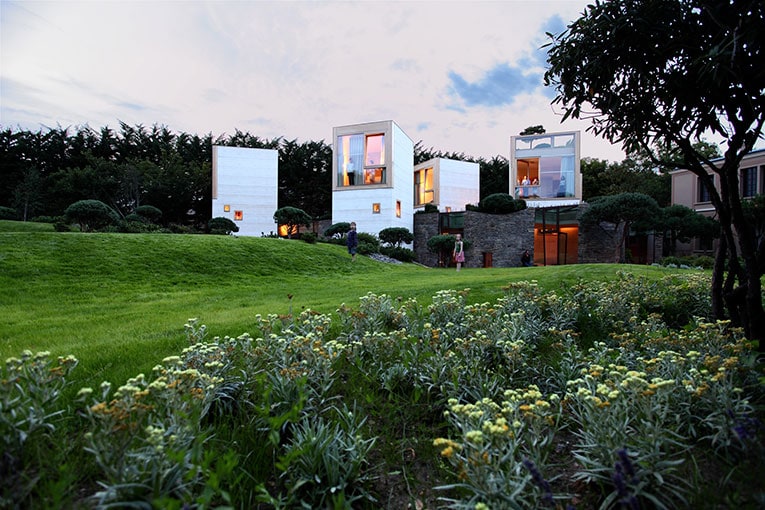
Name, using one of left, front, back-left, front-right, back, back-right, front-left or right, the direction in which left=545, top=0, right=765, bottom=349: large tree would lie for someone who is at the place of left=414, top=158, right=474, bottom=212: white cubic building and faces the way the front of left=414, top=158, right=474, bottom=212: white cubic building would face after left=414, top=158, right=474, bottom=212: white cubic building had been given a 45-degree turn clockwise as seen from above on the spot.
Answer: left

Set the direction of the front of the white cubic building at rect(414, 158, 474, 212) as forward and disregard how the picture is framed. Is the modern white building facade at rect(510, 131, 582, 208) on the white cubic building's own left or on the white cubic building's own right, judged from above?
on the white cubic building's own left

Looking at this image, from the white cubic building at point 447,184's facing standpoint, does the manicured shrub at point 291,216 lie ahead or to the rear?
ahead

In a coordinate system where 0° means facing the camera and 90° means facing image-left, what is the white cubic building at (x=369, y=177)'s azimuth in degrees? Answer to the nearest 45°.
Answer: approximately 0°

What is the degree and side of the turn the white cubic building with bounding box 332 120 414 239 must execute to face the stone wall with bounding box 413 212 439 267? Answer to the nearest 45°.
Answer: approximately 90° to its left

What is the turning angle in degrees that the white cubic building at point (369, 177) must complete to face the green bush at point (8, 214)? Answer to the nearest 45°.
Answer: approximately 90° to its right

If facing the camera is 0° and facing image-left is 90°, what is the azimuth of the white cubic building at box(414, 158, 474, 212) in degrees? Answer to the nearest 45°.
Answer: approximately 45°

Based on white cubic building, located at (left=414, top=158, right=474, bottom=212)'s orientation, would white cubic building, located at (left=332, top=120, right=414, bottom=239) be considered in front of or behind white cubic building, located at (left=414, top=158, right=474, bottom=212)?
in front

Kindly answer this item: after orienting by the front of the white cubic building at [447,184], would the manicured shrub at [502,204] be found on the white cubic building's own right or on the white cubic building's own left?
on the white cubic building's own left

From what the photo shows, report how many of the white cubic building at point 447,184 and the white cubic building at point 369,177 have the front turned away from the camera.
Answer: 0

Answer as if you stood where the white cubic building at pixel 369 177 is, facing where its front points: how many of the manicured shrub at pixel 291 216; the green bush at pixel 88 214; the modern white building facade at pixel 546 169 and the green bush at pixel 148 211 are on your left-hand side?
1

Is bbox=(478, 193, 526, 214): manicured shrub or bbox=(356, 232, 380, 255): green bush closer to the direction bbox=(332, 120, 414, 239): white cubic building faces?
the green bush
